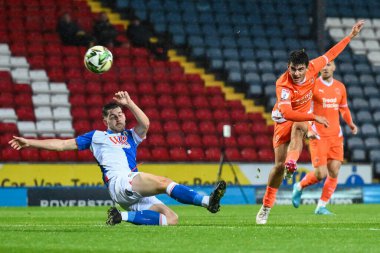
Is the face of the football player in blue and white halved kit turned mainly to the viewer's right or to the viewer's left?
to the viewer's right

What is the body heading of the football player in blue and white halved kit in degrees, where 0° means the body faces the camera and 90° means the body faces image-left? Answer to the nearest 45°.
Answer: approximately 315°

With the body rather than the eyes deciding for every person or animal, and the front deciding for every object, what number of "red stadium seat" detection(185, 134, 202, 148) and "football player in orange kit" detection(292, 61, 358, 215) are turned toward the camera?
2

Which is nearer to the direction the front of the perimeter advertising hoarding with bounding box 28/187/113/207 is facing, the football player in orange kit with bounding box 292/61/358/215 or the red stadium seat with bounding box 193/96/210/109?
the football player in orange kit

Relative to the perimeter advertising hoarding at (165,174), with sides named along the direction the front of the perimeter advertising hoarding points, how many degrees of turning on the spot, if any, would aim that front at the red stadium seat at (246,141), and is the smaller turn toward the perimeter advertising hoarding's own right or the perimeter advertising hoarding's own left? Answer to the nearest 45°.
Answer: approximately 135° to the perimeter advertising hoarding's own left

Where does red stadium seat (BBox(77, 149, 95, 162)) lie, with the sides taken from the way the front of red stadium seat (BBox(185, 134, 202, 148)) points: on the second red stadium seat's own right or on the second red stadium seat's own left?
on the second red stadium seat's own right

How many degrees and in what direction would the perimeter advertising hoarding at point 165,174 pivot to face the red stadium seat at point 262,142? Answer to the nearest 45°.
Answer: approximately 135° to its left
